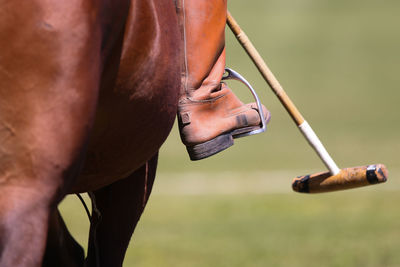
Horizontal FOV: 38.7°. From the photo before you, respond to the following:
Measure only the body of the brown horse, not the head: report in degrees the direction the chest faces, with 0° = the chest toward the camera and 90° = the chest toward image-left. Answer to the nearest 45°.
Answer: approximately 225°
